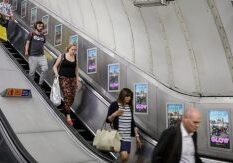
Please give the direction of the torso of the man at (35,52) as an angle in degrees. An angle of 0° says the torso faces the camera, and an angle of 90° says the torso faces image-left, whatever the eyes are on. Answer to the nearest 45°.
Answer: approximately 315°

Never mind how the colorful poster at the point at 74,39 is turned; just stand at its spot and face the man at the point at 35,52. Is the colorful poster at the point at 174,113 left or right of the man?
left

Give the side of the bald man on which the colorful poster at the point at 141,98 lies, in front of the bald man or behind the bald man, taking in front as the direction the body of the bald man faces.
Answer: behind

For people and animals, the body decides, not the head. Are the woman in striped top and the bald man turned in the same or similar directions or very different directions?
same or similar directions

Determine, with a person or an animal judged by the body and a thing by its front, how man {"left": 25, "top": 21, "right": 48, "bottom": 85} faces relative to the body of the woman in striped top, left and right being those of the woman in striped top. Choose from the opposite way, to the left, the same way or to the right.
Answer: the same way

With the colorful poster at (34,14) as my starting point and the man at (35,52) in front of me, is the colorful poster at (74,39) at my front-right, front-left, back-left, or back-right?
front-left

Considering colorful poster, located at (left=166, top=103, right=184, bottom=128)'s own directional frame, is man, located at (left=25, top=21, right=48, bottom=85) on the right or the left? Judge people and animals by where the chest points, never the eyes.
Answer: on its right

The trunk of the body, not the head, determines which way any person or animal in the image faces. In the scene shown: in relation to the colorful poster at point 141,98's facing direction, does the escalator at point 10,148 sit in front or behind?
in front

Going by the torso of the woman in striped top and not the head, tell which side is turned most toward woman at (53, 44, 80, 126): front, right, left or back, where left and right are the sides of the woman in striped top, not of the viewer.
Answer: back

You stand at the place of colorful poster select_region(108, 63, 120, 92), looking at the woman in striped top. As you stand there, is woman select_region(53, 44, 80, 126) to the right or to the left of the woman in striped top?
right

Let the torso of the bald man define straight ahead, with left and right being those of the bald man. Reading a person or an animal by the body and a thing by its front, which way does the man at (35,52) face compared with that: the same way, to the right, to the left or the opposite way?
the same way

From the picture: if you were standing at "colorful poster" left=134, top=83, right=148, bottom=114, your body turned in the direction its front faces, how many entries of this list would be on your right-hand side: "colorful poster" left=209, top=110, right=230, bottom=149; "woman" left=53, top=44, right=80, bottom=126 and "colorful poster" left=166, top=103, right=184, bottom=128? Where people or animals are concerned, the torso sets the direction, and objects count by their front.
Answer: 1

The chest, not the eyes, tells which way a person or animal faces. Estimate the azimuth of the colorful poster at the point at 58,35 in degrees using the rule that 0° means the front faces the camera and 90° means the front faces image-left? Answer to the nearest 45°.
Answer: approximately 45°

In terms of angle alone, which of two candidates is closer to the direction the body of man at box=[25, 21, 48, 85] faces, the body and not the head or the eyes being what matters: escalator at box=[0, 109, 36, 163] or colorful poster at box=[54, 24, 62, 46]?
the escalator

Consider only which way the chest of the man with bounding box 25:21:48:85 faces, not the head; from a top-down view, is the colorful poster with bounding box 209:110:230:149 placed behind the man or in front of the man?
in front
